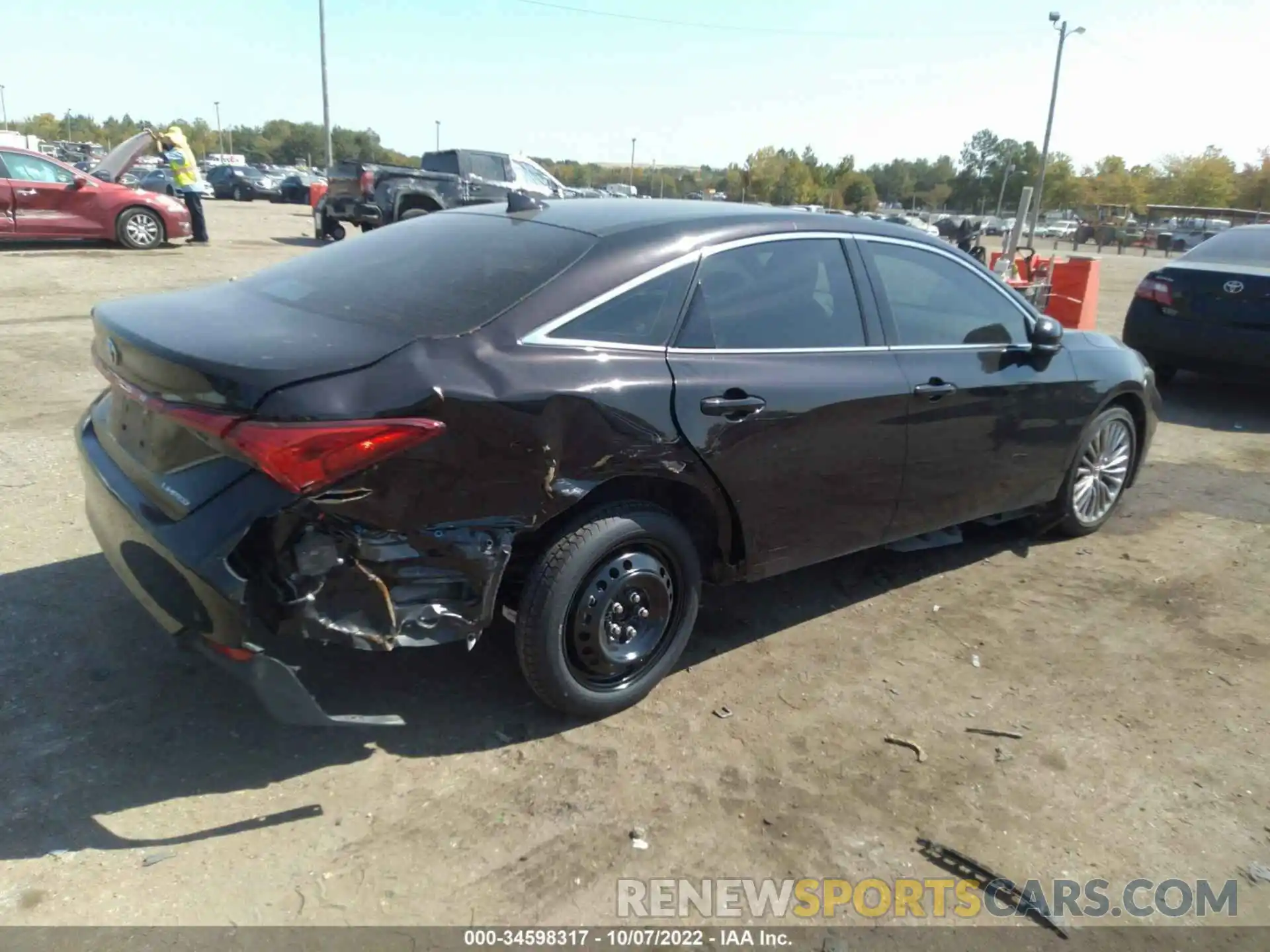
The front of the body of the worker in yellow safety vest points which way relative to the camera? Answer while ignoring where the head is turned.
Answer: to the viewer's left

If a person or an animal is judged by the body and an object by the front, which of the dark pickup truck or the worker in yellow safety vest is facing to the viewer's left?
the worker in yellow safety vest

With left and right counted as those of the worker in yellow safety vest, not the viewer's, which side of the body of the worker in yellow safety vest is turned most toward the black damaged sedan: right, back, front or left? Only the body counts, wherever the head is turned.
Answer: left

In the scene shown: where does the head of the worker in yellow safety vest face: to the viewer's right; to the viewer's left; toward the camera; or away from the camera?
to the viewer's left

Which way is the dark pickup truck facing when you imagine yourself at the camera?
facing away from the viewer and to the right of the viewer

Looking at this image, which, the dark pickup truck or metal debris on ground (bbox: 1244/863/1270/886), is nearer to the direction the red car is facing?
the dark pickup truck

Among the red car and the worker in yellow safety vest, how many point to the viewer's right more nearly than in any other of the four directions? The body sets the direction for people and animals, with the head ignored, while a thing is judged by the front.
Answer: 1

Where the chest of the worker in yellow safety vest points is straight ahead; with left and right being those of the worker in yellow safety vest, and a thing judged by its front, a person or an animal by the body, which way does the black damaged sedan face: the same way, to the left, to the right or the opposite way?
the opposite way

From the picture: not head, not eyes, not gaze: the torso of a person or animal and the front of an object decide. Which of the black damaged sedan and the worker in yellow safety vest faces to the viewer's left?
the worker in yellow safety vest

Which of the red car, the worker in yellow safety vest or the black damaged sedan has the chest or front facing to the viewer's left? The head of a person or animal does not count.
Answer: the worker in yellow safety vest

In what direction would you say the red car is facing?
to the viewer's right

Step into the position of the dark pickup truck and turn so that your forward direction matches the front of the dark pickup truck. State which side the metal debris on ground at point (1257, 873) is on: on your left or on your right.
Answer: on your right

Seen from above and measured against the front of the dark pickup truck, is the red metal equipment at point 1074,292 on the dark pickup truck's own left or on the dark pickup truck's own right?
on the dark pickup truck's own right

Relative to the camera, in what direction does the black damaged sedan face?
facing away from the viewer and to the right of the viewer
